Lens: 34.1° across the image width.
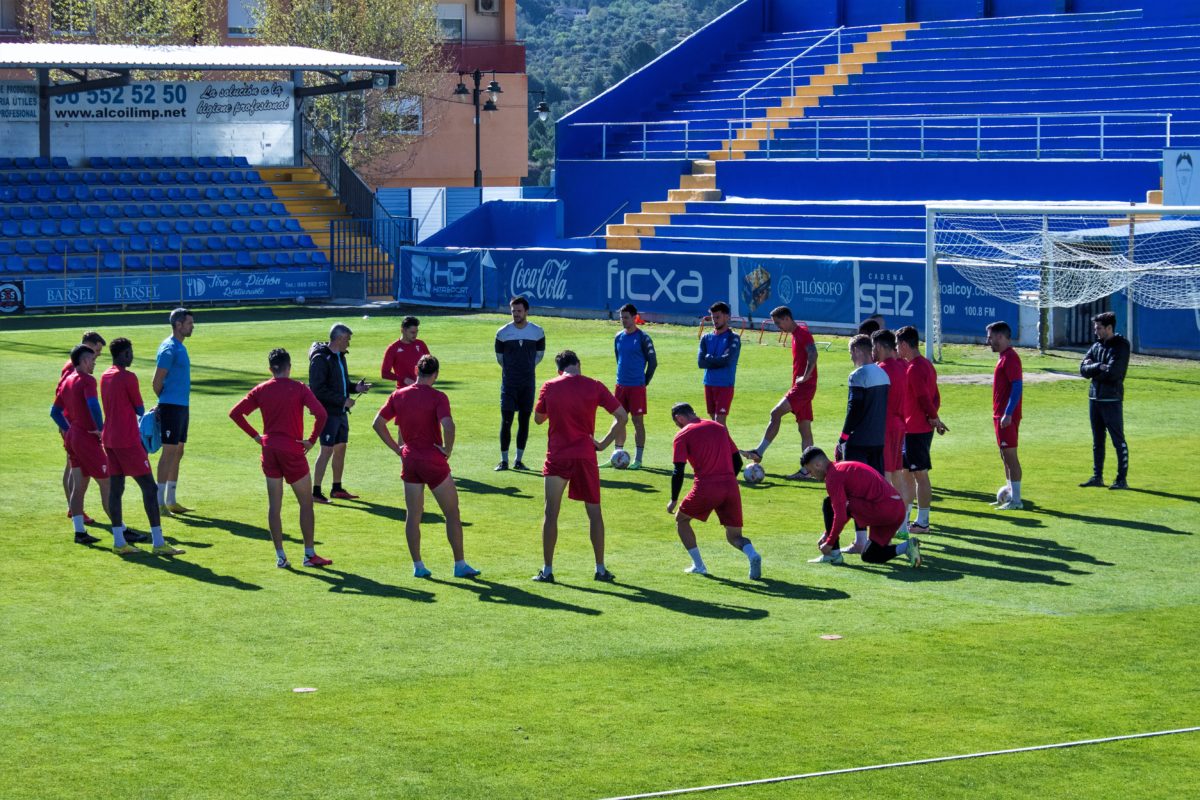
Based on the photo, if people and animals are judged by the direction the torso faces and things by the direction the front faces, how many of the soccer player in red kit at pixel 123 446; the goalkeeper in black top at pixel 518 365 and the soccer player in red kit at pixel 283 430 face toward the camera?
1

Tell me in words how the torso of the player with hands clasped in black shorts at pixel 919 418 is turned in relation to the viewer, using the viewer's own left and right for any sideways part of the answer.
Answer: facing to the left of the viewer

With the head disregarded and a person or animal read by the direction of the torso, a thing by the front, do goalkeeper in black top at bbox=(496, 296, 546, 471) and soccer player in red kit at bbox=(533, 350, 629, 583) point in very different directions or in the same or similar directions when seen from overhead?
very different directions

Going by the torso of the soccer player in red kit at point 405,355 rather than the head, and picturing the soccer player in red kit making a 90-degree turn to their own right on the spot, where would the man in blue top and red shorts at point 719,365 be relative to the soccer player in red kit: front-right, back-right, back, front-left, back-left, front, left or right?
back-left

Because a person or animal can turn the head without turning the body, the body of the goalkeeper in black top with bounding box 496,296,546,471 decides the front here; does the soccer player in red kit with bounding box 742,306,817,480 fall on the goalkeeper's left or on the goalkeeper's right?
on the goalkeeper's left

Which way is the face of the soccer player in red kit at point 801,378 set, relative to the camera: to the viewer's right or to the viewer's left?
to the viewer's left

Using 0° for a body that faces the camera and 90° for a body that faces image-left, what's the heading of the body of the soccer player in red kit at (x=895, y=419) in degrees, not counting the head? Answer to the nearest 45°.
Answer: approximately 90°

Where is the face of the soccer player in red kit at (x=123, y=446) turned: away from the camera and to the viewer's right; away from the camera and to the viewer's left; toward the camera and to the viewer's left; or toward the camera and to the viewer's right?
away from the camera and to the viewer's right

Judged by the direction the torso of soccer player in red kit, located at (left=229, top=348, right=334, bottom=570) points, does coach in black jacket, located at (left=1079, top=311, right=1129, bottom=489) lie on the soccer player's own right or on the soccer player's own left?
on the soccer player's own right

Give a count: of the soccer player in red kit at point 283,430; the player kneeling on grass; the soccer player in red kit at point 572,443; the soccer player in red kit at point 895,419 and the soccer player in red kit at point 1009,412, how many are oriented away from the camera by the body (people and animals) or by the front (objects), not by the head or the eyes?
2

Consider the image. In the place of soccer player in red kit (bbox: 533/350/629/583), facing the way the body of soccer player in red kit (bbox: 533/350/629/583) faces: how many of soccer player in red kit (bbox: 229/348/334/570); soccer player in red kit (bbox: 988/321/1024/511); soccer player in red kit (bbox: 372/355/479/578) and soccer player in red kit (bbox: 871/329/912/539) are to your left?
2

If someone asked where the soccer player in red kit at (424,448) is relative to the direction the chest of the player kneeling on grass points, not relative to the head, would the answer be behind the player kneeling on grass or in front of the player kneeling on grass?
in front

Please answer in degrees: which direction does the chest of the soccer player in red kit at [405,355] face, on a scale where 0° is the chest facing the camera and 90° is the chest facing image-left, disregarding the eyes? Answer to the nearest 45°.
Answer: approximately 315°

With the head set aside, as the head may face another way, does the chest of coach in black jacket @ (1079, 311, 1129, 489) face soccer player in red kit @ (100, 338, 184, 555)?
yes

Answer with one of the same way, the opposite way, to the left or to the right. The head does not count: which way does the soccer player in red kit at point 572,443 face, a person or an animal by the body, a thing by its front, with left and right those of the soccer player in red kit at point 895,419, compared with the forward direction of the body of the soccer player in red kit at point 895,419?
to the right

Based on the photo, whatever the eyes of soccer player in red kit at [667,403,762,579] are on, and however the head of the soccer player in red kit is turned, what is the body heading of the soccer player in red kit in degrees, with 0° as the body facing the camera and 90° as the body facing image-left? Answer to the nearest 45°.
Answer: approximately 135°

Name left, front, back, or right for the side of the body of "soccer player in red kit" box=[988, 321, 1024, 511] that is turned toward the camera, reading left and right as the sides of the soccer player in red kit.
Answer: left

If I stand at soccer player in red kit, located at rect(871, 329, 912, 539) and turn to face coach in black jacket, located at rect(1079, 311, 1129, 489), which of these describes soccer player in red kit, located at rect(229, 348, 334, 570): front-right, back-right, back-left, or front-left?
back-left

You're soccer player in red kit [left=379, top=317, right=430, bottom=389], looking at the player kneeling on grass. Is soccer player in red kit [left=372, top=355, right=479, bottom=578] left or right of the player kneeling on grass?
right
